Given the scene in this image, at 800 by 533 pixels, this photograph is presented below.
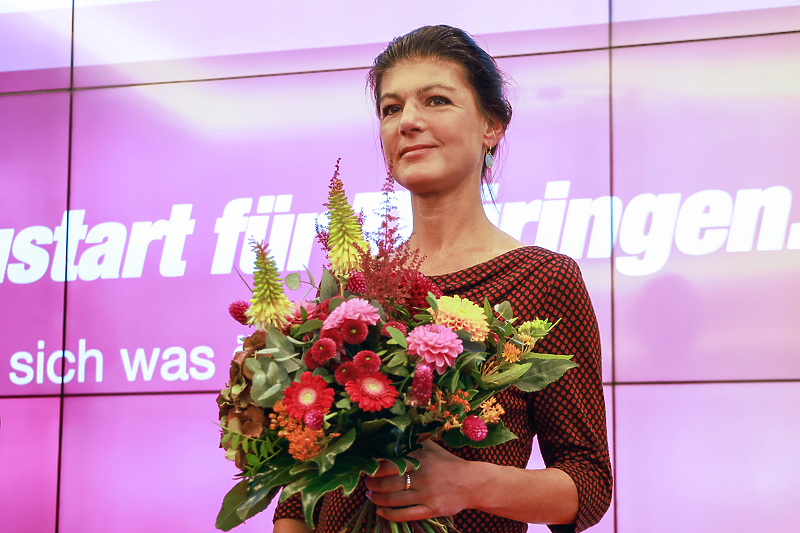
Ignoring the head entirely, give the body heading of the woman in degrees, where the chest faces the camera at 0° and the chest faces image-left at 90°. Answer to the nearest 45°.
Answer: approximately 45°
